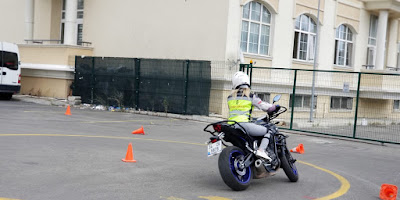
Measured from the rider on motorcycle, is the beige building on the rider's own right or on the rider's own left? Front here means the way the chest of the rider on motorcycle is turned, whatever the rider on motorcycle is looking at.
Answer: on the rider's own left

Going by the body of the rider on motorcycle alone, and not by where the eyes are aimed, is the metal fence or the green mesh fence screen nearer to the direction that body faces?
the metal fence

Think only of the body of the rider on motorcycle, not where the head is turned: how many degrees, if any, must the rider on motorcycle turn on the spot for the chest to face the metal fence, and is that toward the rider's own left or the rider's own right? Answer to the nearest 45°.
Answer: approximately 45° to the rider's own left

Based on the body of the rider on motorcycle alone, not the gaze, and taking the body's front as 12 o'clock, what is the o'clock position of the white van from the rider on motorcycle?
The white van is roughly at 9 o'clock from the rider on motorcycle.

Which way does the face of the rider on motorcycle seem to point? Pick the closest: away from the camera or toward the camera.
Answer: away from the camera

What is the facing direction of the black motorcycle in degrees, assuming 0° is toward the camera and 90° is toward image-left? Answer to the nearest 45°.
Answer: approximately 225°

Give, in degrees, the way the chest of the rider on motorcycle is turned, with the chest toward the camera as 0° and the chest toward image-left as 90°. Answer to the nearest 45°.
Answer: approximately 225°
